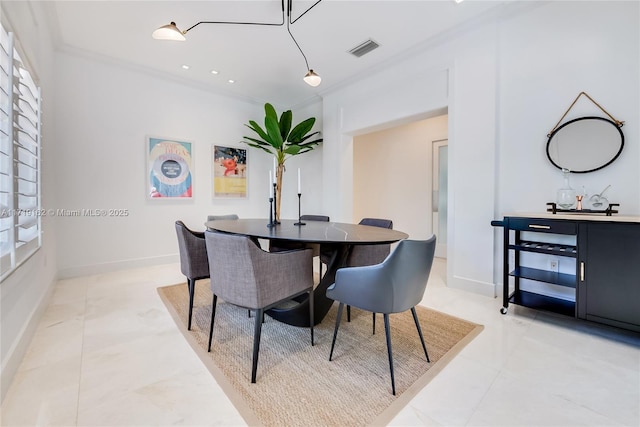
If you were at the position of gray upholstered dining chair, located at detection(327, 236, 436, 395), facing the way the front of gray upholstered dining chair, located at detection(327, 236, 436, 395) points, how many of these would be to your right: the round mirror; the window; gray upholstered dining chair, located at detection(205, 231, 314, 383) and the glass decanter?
2

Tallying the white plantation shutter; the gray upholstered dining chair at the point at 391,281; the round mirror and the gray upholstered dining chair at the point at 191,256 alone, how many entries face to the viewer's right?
2

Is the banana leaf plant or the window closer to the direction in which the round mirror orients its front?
the window

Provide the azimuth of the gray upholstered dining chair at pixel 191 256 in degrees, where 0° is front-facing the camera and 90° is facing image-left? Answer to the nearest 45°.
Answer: approximately 270°

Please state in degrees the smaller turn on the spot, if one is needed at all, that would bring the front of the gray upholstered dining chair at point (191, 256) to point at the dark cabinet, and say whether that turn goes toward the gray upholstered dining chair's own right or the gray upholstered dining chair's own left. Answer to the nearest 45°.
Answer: approximately 45° to the gray upholstered dining chair's own right

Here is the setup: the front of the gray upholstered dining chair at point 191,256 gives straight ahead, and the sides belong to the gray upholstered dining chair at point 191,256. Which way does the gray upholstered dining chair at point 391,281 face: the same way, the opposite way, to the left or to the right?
to the left

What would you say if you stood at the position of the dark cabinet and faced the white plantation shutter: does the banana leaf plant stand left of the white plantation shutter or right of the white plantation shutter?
right

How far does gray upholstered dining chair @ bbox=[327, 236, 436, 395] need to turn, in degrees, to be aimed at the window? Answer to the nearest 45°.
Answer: approximately 45° to its left

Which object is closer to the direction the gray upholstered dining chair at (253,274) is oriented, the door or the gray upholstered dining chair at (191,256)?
the door

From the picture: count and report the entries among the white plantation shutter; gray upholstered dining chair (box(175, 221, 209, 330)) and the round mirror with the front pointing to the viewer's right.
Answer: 2

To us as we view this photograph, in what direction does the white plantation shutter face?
facing to the right of the viewer
